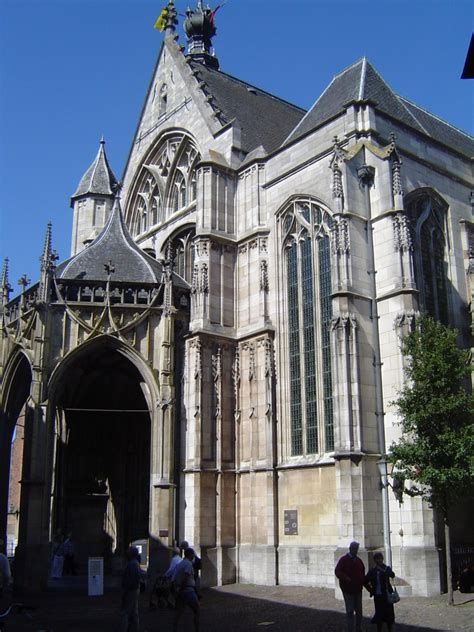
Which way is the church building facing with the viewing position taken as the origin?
facing the viewer and to the left of the viewer

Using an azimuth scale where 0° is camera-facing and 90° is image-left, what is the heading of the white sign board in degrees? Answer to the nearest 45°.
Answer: approximately 0°

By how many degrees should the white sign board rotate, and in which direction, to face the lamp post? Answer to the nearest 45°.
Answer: approximately 45° to its left

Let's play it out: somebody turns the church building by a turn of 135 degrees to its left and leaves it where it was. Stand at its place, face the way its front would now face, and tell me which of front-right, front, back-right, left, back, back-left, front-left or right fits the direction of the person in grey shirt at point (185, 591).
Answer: right

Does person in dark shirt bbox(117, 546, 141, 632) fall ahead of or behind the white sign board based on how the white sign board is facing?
ahead

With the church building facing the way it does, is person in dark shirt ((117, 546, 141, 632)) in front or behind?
in front
